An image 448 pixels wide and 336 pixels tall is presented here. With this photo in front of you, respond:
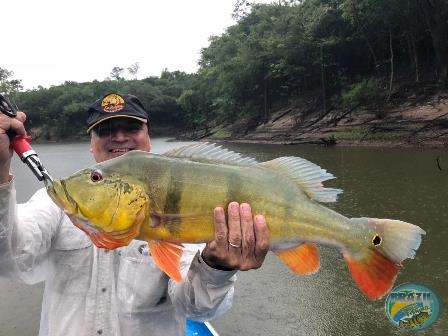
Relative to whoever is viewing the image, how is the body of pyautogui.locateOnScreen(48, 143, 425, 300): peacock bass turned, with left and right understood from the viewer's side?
facing to the left of the viewer

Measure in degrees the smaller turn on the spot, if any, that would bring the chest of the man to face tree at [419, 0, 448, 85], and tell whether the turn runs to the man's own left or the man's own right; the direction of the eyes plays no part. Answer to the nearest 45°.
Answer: approximately 135° to the man's own left
